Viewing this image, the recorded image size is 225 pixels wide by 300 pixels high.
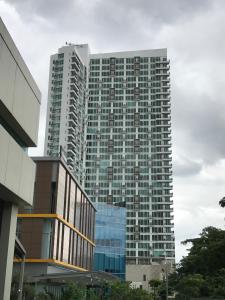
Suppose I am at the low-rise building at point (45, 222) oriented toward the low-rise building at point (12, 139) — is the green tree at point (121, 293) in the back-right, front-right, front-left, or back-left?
front-left

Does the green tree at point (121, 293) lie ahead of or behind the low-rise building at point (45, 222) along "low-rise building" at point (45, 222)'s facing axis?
ahead

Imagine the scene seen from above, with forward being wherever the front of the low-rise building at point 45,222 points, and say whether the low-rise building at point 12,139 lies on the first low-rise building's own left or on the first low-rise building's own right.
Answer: on the first low-rise building's own right

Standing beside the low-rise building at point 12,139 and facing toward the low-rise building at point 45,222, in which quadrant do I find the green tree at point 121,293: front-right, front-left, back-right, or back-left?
front-right

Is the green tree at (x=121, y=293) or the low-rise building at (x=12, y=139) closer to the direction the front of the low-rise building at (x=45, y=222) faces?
the green tree
